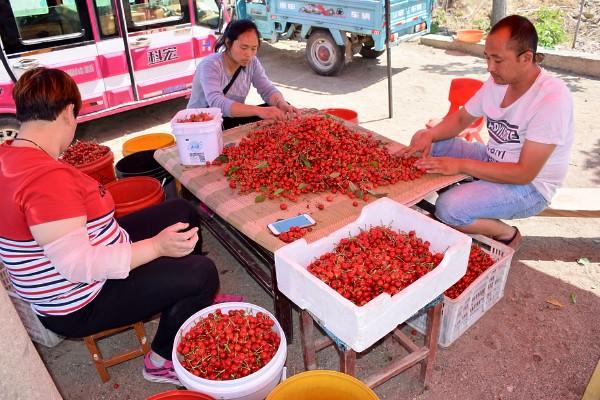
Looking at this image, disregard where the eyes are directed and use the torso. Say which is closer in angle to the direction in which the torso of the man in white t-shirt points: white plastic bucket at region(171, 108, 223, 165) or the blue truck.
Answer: the white plastic bucket

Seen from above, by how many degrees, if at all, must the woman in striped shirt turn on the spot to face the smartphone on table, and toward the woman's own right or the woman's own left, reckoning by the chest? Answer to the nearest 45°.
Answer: approximately 45° to the woman's own right

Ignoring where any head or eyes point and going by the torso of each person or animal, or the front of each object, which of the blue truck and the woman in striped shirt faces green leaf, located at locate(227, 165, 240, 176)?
the woman in striped shirt

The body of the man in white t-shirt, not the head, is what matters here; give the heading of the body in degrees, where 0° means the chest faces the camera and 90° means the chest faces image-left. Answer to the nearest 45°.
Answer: approximately 45°

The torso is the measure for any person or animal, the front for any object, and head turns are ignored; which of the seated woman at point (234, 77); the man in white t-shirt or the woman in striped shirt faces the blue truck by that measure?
the woman in striped shirt

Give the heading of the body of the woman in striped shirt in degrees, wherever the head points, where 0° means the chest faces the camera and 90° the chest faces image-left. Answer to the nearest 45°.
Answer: approximately 225°

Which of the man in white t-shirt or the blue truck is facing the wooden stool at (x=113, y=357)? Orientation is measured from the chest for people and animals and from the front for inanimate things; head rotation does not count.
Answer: the man in white t-shirt

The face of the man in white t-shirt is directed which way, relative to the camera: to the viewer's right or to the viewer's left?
to the viewer's left

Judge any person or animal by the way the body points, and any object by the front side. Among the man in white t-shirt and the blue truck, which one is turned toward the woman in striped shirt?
the man in white t-shirt

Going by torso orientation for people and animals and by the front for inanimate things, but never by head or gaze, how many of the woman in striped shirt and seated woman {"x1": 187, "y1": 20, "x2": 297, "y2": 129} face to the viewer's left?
0
